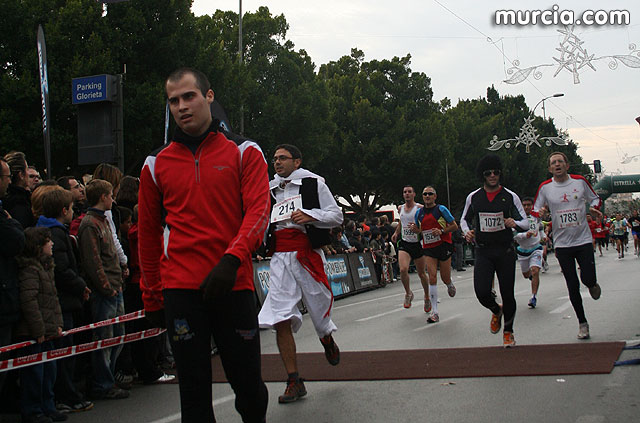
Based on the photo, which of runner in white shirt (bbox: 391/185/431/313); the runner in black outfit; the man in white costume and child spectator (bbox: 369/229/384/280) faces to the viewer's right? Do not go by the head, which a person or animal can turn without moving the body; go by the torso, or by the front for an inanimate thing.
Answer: the child spectator

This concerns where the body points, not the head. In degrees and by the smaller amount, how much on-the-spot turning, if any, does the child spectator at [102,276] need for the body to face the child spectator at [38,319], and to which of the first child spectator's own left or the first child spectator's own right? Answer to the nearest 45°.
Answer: approximately 135° to the first child spectator's own right

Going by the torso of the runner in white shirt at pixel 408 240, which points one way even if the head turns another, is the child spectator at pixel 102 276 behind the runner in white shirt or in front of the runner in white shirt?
in front

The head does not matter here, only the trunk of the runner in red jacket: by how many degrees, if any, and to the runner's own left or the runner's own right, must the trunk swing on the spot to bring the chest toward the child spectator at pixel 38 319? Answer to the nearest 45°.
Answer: approximately 135° to the runner's own right

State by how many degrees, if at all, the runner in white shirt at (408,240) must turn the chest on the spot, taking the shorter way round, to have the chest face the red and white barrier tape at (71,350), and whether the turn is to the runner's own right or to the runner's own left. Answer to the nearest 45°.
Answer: approximately 45° to the runner's own right

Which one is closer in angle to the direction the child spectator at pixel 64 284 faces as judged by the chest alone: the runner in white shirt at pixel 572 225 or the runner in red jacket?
the runner in white shirt

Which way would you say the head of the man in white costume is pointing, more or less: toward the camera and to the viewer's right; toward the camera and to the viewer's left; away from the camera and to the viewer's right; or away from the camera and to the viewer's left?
toward the camera and to the viewer's left

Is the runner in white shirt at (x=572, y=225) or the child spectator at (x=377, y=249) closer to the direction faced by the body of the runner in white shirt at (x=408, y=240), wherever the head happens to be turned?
the runner in white shirt

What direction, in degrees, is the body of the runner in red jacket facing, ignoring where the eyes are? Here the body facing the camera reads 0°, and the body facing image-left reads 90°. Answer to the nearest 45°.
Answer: approximately 0°

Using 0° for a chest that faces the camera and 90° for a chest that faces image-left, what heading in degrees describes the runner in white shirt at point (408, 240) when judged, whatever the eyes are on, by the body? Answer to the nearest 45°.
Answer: approximately 0°

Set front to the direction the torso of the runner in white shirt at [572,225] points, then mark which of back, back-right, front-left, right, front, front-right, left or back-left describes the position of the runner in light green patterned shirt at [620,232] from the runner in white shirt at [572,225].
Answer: back

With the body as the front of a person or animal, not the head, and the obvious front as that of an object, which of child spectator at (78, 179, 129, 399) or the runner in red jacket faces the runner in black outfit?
the child spectator

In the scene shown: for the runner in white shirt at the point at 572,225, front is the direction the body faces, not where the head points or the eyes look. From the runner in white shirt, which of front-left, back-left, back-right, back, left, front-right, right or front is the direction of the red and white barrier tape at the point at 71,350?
front-right

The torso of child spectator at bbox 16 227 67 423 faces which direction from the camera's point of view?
to the viewer's right

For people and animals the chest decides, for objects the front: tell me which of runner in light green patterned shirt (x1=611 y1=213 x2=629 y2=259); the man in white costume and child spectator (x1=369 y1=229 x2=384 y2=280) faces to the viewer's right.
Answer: the child spectator

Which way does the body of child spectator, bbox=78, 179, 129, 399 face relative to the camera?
to the viewer's right
